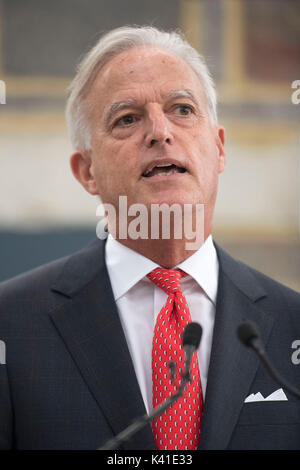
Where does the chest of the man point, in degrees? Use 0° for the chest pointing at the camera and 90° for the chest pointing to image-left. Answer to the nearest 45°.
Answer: approximately 0°

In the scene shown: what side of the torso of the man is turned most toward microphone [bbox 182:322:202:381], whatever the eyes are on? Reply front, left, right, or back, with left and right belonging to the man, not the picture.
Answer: front
